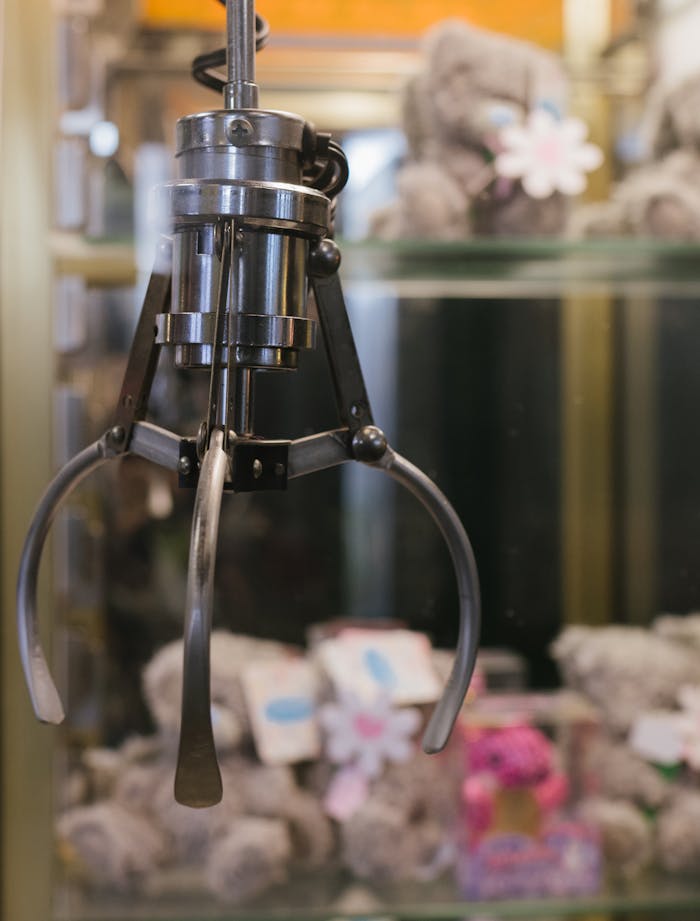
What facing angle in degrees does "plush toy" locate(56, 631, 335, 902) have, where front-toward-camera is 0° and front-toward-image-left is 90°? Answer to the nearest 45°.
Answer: approximately 0°
